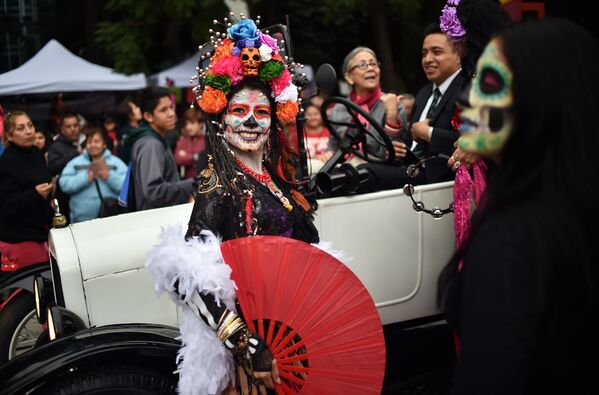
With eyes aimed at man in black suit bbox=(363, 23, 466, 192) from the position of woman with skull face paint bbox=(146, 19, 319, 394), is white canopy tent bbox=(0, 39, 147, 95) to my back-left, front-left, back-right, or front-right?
front-left

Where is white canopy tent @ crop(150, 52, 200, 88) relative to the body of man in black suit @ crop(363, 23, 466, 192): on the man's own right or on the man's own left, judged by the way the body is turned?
on the man's own right

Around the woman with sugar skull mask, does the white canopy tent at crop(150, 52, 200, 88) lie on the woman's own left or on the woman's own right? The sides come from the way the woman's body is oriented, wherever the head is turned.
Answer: on the woman's own right

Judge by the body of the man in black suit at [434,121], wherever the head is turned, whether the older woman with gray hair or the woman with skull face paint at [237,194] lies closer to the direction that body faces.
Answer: the woman with skull face paint

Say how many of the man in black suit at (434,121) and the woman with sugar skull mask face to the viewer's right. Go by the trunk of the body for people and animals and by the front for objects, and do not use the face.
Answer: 0

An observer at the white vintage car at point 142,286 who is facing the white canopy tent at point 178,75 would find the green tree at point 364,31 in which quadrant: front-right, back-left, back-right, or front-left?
front-right

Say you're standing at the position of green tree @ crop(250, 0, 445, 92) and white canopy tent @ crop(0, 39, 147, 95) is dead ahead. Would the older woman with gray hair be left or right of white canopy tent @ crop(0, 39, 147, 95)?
left

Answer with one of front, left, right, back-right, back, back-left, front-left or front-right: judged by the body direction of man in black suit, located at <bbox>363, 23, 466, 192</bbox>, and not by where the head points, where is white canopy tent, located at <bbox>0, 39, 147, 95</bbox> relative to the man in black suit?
right

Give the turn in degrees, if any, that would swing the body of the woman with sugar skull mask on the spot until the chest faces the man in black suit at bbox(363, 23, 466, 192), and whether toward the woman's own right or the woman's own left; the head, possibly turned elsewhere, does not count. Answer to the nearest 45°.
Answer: approximately 90° to the woman's own right

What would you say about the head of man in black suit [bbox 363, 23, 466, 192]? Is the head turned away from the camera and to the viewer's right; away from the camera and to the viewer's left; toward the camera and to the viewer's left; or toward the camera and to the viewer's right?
toward the camera and to the viewer's left

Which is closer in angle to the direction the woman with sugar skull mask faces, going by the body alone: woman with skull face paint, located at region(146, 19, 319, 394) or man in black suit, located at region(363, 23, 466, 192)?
the woman with skull face paint

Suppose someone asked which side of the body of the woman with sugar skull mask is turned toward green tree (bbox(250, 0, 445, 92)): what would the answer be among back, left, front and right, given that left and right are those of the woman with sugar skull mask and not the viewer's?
right

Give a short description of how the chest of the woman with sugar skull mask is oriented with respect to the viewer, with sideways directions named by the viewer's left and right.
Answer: facing to the left of the viewer

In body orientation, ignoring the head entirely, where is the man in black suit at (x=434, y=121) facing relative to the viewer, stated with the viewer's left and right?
facing the viewer and to the left of the viewer

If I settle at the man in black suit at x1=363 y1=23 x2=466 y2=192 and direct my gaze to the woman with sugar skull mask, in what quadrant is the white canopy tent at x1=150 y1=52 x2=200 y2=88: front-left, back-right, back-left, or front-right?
back-right
